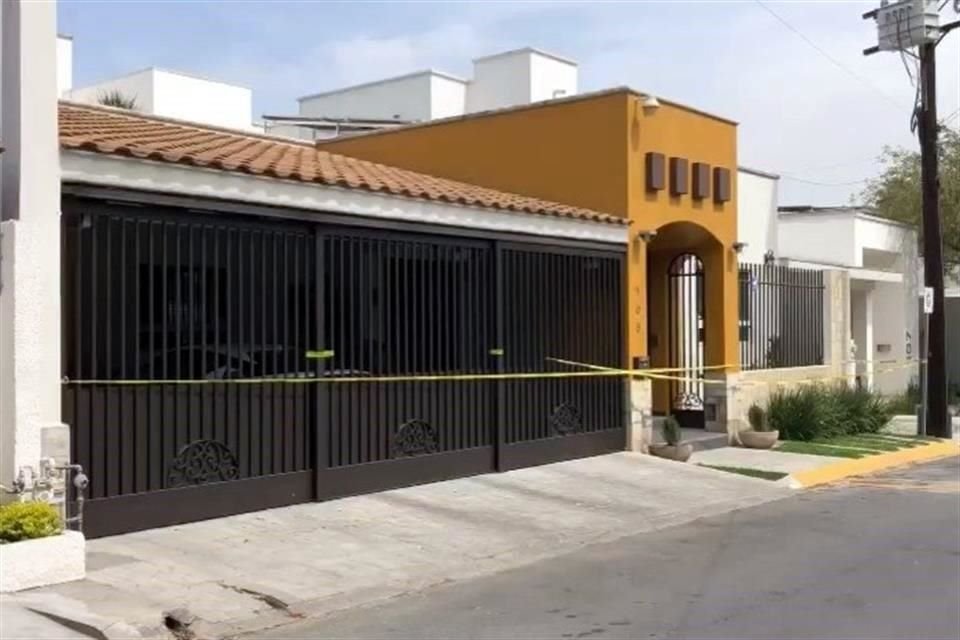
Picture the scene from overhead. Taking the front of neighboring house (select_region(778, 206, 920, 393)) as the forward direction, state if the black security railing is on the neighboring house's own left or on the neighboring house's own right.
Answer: on the neighboring house's own right

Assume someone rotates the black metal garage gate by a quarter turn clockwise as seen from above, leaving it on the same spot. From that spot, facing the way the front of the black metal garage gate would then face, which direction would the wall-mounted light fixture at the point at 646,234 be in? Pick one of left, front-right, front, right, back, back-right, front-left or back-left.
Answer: back

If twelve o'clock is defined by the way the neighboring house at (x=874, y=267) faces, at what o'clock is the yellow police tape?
The yellow police tape is roughly at 2 o'clock from the neighboring house.

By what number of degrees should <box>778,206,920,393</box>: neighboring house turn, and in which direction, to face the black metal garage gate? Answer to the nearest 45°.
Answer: approximately 45° to its right

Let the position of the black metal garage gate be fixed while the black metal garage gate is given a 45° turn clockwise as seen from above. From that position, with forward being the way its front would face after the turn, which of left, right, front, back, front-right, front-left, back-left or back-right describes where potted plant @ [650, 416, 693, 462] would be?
back-left

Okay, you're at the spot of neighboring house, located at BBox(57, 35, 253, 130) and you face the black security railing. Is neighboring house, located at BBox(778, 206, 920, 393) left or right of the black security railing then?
left

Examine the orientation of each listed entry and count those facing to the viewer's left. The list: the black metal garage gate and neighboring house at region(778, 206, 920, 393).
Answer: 0

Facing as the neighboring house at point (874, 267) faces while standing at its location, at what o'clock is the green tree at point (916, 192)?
The green tree is roughly at 8 o'clock from the neighboring house.

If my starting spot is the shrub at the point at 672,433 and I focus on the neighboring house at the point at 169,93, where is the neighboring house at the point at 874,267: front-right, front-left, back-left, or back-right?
front-right

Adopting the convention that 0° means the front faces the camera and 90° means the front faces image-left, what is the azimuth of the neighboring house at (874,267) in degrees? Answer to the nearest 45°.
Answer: approximately 315°

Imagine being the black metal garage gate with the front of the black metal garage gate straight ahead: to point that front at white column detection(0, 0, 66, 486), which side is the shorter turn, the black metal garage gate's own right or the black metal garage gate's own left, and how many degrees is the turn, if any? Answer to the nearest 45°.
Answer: approximately 90° to the black metal garage gate's own right

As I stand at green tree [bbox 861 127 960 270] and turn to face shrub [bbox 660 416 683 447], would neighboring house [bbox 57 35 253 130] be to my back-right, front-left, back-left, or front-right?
front-right

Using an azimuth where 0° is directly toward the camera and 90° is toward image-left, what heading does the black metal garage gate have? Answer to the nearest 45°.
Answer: approximately 315°

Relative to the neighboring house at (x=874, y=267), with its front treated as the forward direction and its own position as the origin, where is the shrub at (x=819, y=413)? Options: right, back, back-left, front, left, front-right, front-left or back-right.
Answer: front-right

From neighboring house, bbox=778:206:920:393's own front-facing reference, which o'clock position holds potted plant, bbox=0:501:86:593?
The potted plant is roughly at 2 o'clock from the neighboring house.

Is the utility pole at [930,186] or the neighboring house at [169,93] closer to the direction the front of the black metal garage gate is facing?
the utility pole

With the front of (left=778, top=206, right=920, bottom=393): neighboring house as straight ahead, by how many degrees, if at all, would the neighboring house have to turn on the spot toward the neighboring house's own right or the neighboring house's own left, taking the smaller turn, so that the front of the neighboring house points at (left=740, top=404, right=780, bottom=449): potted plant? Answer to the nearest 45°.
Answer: approximately 45° to the neighboring house's own right

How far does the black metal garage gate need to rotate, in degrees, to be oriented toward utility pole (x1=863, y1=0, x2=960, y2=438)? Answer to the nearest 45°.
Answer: approximately 90° to its left
